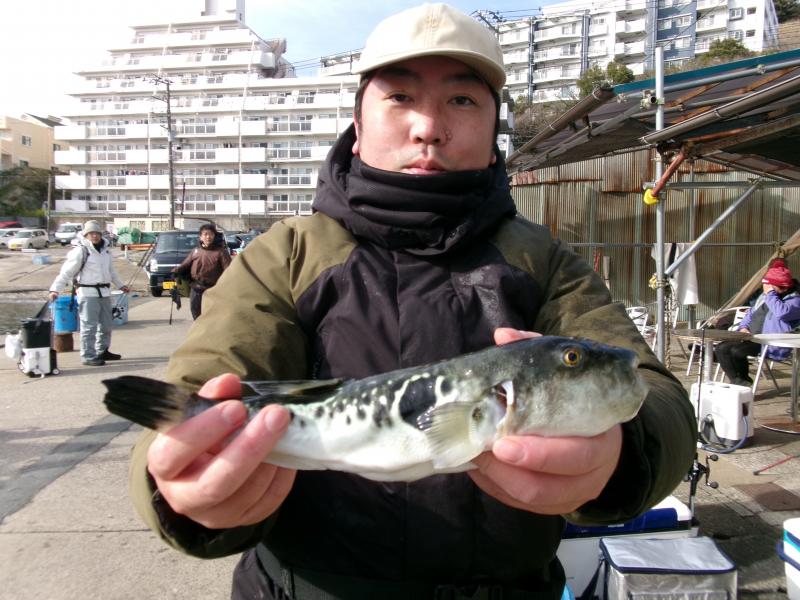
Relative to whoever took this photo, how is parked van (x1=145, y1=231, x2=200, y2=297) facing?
facing the viewer and to the left of the viewer

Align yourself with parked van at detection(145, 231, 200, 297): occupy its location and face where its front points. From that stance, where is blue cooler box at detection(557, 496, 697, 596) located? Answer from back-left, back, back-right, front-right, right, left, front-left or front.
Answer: front-left

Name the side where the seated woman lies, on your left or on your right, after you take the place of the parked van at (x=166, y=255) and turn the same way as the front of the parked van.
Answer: on your left

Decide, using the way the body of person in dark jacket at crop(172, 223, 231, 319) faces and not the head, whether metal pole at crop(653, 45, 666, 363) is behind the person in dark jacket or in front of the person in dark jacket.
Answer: in front

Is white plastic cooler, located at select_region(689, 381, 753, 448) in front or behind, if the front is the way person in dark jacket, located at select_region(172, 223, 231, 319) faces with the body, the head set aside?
in front

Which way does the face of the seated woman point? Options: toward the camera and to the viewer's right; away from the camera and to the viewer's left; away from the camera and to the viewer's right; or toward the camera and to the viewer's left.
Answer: toward the camera and to the viewer's left

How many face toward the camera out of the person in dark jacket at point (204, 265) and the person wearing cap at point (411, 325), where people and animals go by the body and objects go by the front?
2

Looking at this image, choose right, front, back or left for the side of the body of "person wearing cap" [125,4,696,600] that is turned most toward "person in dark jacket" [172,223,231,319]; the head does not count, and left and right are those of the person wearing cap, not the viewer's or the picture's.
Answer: back
